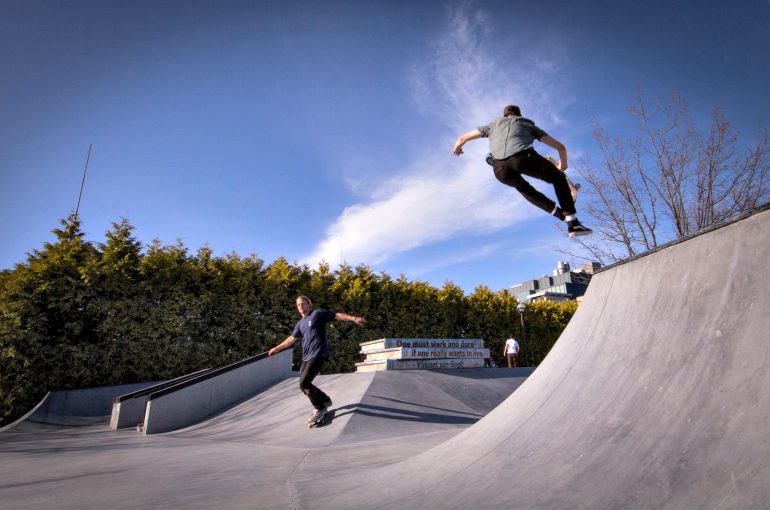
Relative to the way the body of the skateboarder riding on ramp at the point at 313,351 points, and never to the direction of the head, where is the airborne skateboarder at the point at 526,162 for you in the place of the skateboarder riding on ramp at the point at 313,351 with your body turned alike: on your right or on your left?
on your left

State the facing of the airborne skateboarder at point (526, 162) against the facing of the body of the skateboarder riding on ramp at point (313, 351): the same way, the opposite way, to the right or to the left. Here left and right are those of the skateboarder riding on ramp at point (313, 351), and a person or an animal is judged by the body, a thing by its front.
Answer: the opposite way

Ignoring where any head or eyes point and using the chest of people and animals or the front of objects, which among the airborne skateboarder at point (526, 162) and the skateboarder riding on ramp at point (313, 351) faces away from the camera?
the airborne skateboarder at point (526, 162)

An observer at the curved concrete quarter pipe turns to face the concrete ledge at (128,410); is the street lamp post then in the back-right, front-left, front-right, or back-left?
front-right

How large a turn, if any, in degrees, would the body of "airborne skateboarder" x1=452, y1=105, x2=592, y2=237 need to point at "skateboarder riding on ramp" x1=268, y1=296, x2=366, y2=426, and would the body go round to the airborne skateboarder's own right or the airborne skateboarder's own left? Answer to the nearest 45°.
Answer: approximately 45° to the airborne skateboarder's own left

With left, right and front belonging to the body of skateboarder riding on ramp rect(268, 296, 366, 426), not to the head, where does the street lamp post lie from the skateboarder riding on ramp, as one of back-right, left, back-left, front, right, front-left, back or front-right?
back

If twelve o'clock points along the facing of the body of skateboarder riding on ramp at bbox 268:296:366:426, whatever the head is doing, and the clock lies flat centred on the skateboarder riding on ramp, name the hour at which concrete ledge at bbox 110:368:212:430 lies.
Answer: The concrete ledge is roughly at 3 o'clock from the skateboarder riding on ramp.

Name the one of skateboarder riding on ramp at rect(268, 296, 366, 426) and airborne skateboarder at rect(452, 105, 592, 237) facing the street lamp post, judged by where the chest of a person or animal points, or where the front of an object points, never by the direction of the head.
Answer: airborne skateboarder at rect(452, 105, 592, 237)

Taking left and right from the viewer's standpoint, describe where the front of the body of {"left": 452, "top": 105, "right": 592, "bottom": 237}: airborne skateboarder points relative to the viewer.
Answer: facing away from the viewer

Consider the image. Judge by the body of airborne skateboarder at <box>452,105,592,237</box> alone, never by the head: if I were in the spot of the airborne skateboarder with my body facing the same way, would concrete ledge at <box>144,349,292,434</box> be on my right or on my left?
on my left

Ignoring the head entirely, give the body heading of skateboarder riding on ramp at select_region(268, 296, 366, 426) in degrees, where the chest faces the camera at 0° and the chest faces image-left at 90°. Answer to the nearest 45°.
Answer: approximately 45°

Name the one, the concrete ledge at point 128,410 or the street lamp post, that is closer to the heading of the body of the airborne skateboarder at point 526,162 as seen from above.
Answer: the street lamp post

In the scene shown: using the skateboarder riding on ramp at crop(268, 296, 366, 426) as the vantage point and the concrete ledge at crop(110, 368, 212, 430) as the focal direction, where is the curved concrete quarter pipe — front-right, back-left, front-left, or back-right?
back-left

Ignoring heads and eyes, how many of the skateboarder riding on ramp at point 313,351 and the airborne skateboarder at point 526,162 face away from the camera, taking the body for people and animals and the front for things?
1
